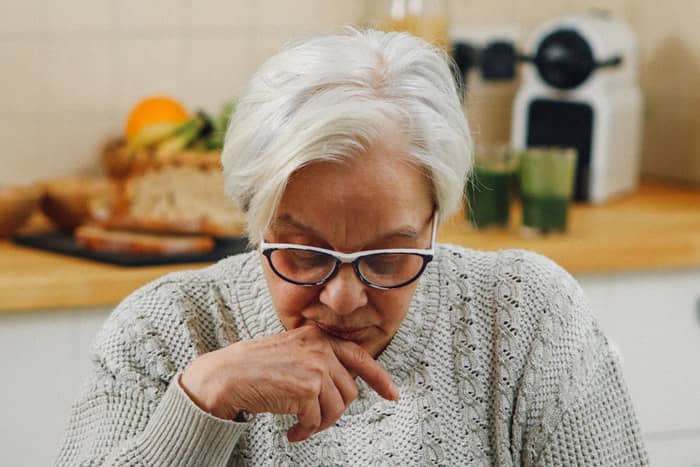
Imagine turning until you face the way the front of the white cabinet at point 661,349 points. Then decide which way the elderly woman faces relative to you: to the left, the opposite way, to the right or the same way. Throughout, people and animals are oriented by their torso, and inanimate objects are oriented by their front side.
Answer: the same way

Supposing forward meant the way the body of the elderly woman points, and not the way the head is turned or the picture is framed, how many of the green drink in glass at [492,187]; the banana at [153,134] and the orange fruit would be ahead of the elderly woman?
0

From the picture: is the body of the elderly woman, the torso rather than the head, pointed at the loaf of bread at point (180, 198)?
no

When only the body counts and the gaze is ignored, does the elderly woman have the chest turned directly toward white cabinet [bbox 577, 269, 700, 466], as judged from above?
no

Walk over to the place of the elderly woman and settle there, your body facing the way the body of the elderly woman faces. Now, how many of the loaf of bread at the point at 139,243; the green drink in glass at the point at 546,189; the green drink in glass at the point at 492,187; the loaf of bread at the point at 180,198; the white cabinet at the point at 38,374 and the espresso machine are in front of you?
0

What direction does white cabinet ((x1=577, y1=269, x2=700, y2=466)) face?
toward the camera

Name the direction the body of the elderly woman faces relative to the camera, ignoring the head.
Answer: toward the camera

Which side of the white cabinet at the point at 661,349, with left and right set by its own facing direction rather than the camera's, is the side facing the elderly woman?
front

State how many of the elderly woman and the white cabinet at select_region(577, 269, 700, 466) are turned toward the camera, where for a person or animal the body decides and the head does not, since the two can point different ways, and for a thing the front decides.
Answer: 2

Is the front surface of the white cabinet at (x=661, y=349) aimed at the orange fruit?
no

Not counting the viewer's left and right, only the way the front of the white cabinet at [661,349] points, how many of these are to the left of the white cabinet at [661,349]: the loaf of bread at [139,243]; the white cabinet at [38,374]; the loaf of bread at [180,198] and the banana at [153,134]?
0

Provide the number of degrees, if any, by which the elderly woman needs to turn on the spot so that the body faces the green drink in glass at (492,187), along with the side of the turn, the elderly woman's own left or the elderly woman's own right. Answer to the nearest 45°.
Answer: approximately 180°

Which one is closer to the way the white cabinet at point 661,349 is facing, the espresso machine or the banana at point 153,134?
the banana
